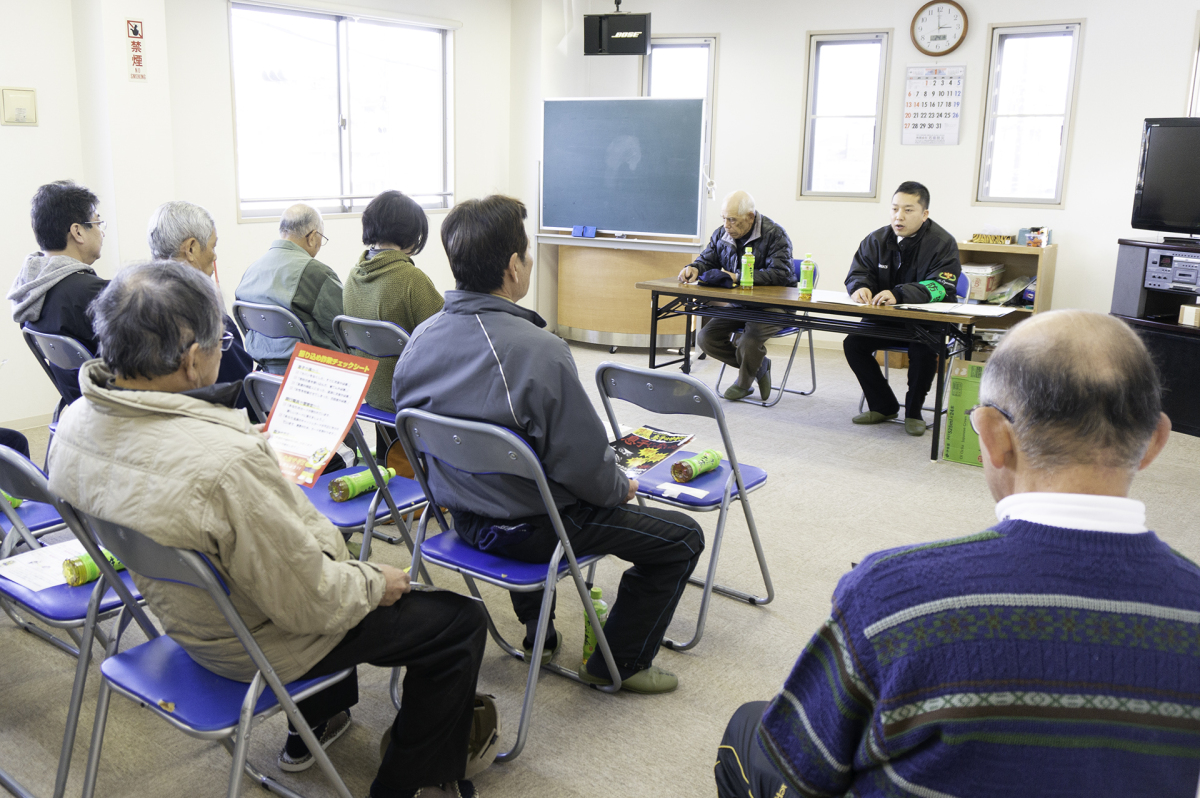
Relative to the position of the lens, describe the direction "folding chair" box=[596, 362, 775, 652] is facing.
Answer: facing away from the viewer and to the right of the viewer

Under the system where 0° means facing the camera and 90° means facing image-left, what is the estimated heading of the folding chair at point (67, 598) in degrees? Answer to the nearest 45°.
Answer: approximately 225°

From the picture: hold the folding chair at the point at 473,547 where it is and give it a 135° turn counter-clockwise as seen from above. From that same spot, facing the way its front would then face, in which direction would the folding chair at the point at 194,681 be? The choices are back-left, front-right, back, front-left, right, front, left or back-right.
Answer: front-left

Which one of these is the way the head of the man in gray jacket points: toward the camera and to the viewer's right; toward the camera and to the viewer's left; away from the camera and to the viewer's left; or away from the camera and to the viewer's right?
away from the camera and to the viewer's right

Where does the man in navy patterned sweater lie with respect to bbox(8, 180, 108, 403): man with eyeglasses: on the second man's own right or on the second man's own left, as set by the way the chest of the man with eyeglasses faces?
on the second man's own right

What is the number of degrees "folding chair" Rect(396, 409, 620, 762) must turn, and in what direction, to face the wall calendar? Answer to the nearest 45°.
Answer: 0° — it already faces it

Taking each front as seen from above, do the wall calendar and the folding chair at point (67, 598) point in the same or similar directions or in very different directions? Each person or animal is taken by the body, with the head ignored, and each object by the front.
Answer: very different directions

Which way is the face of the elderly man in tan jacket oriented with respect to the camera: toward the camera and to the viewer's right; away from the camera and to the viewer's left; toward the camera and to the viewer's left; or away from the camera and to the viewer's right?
away from the camera and to the viewer's right

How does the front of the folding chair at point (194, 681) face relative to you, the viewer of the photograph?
facing away from the viewer and to the right of the viewer

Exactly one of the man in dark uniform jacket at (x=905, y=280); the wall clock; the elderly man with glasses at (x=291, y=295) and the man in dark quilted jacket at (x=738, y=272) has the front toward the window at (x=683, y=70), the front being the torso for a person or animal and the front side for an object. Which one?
the elderly man with glasses

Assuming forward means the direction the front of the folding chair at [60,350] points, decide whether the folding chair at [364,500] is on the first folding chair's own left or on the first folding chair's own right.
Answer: on the first folding chair's own right

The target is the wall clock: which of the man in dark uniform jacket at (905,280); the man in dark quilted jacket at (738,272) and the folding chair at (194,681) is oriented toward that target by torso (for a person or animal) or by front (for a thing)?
the folding chair
